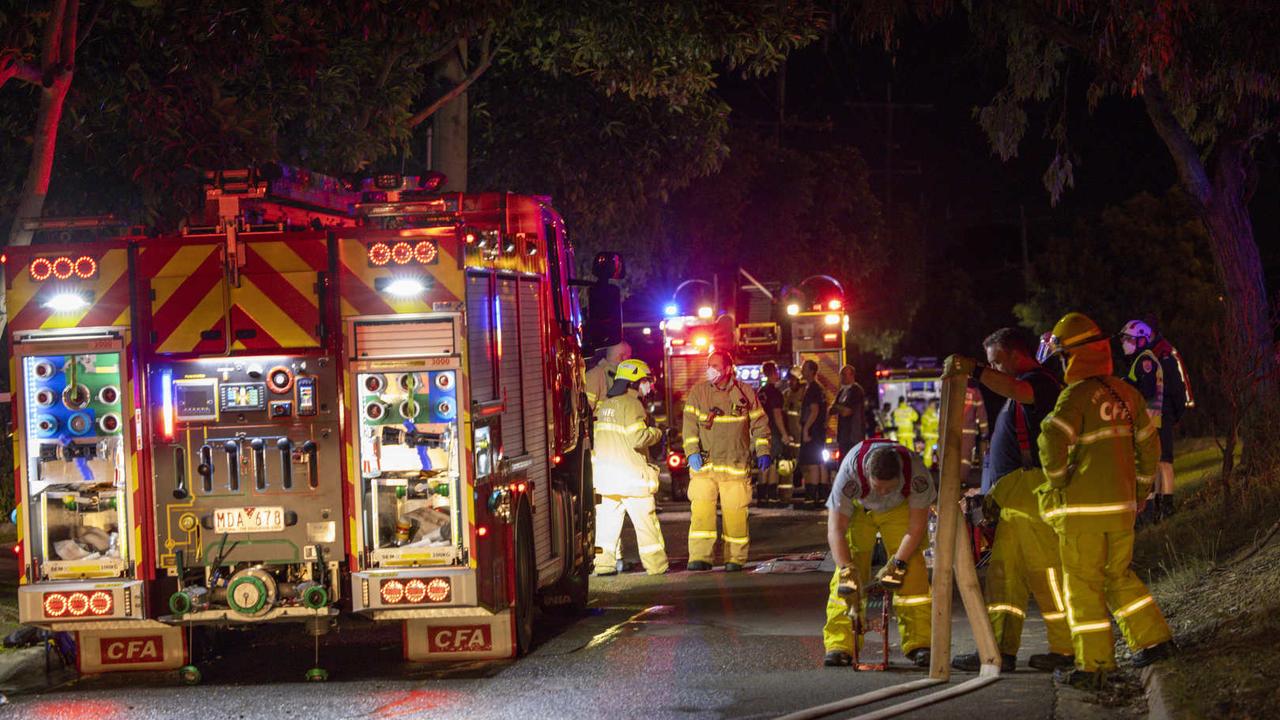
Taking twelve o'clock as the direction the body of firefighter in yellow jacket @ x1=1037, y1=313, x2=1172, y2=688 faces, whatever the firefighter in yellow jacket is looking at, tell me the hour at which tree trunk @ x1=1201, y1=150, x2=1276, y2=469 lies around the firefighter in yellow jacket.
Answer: The tree trunk is roughly at 2 o'clock from the firefighter in yellow jacket.

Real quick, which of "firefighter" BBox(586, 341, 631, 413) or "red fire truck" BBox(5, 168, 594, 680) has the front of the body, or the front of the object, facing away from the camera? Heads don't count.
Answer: the red fire truck

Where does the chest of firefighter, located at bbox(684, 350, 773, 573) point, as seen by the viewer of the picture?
toward the camera

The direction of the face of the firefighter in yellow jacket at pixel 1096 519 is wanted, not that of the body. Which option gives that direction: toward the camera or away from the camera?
away from the camera

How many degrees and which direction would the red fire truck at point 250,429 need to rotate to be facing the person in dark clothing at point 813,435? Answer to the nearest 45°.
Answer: approximately 45° to its right

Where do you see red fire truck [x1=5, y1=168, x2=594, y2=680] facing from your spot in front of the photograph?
facing away from the viewer

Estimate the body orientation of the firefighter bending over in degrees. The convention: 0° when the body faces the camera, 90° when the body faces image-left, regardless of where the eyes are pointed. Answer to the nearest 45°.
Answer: approximately 0°

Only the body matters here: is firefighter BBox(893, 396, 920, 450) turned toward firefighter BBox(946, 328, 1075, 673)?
no

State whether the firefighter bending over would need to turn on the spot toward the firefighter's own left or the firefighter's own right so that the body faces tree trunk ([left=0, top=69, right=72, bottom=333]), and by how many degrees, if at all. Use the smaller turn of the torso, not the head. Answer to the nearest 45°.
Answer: approximately 90° to the firefighter's own right

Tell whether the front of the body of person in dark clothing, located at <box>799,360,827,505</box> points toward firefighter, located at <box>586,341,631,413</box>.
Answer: no

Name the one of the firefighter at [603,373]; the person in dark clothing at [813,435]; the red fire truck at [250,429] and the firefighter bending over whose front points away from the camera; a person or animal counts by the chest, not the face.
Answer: the red fire truck

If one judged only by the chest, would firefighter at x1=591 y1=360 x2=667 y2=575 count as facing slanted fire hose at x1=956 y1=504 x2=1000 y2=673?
no
